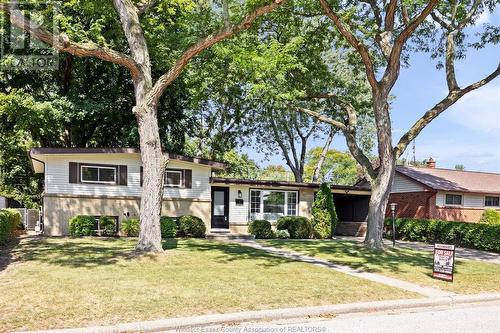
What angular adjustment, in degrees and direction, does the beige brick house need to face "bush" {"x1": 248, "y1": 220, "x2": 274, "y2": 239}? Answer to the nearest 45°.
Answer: approximately 90° to its left

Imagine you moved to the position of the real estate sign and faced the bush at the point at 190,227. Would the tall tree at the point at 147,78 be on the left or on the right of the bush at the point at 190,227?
left

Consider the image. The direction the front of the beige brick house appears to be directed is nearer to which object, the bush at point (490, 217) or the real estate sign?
the real estate sign

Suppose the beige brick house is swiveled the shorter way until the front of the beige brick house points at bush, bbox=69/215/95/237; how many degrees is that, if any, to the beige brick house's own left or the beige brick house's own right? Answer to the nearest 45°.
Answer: approximately 45° to the beige brick house's own right

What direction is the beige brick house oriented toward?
toward the camera

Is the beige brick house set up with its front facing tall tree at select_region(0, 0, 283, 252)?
yes

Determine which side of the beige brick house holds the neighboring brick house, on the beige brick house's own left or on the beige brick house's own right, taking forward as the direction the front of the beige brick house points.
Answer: on the beige brick house's own left

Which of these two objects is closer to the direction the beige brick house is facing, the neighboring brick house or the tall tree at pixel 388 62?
the tall tree

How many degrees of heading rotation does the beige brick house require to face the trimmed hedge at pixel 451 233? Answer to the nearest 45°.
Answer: approximately 90° to its left
